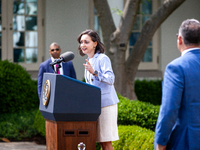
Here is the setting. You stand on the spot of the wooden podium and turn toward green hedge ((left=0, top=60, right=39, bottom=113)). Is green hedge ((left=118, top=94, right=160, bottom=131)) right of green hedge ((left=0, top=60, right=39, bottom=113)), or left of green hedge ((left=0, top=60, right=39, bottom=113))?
right

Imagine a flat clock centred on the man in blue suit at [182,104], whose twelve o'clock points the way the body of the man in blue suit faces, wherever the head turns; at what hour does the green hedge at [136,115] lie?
The green hedge is roughly at 1 o'clock from the man in blue suit.

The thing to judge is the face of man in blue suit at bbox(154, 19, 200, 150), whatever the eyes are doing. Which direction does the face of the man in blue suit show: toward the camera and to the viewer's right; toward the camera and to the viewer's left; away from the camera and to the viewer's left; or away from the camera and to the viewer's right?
away from the camera and to the viewer's left

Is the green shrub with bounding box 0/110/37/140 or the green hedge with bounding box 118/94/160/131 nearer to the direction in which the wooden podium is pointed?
the green shrub

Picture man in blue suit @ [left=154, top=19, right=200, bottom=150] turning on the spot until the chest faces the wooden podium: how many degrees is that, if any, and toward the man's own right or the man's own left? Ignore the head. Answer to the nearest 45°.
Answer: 0° — they already face it

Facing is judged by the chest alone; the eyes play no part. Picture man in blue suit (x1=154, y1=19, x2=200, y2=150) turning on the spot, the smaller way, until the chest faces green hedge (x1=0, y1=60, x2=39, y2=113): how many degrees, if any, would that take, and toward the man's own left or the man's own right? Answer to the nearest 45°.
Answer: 0° — they already face it

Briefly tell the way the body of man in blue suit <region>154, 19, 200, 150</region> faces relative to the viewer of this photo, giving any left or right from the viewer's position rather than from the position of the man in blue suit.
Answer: facing away from the viewer and to the left of the viewer

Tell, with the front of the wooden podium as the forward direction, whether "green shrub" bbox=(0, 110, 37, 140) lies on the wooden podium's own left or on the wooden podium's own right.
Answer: on the wooden podium's own right
